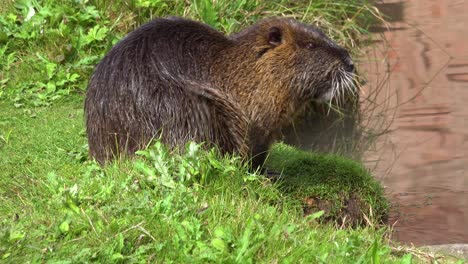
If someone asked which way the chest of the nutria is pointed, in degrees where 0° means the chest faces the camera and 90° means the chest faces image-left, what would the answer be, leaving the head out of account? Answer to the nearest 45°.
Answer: approximately 270°

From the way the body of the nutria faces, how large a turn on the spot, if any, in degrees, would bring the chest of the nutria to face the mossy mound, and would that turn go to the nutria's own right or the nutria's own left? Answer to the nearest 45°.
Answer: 0° — it already faces it
